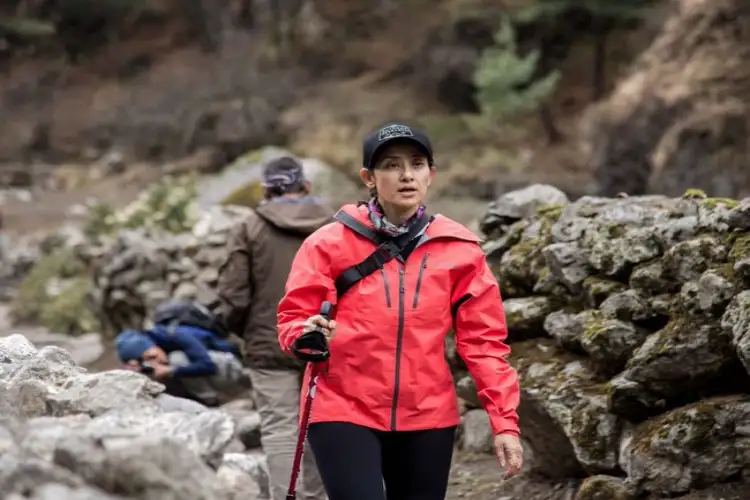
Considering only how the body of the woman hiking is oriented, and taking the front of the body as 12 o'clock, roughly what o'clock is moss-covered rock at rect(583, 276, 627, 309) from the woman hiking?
The moss-covered rock is roughly at 7 o'clock from the woman hiking.

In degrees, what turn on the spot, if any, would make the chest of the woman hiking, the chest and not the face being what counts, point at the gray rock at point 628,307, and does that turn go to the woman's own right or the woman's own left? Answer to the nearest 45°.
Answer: approximately 135° to the woman's own left

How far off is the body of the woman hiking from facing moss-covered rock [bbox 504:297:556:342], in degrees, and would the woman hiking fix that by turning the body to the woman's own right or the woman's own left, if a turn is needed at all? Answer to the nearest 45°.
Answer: approximately 180°

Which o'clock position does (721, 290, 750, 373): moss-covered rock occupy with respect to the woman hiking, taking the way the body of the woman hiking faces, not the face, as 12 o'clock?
The moss-covered rock is roughly at 8 o'clock from the woman hiking.

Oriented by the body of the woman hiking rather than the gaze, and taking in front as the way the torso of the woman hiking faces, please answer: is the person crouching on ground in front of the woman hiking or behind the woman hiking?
behind

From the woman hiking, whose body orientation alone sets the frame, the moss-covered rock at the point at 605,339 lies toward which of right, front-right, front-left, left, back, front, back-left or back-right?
back-left

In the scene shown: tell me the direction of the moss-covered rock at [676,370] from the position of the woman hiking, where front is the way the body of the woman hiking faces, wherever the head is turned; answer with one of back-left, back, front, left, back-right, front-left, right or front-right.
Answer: back-left

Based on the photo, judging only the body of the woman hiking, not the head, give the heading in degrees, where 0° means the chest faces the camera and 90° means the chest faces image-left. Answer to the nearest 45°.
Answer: approximately 0°

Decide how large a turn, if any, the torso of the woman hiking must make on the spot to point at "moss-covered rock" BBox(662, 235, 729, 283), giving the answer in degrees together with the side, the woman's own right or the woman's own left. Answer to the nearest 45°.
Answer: approximately 135° to the woman's own left

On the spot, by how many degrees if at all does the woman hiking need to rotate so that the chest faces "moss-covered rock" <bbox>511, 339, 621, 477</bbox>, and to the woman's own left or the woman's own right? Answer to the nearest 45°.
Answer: approximately 135° to the woman's own left

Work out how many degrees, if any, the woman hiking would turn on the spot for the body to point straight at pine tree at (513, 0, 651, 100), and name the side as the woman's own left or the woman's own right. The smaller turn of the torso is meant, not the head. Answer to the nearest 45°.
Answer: approximately 180°

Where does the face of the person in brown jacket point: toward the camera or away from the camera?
away from the camera

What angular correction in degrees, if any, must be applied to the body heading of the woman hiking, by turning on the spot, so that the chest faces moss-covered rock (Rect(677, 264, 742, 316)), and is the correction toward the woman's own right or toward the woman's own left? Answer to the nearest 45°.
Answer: approximately 135° to the woman's own left
